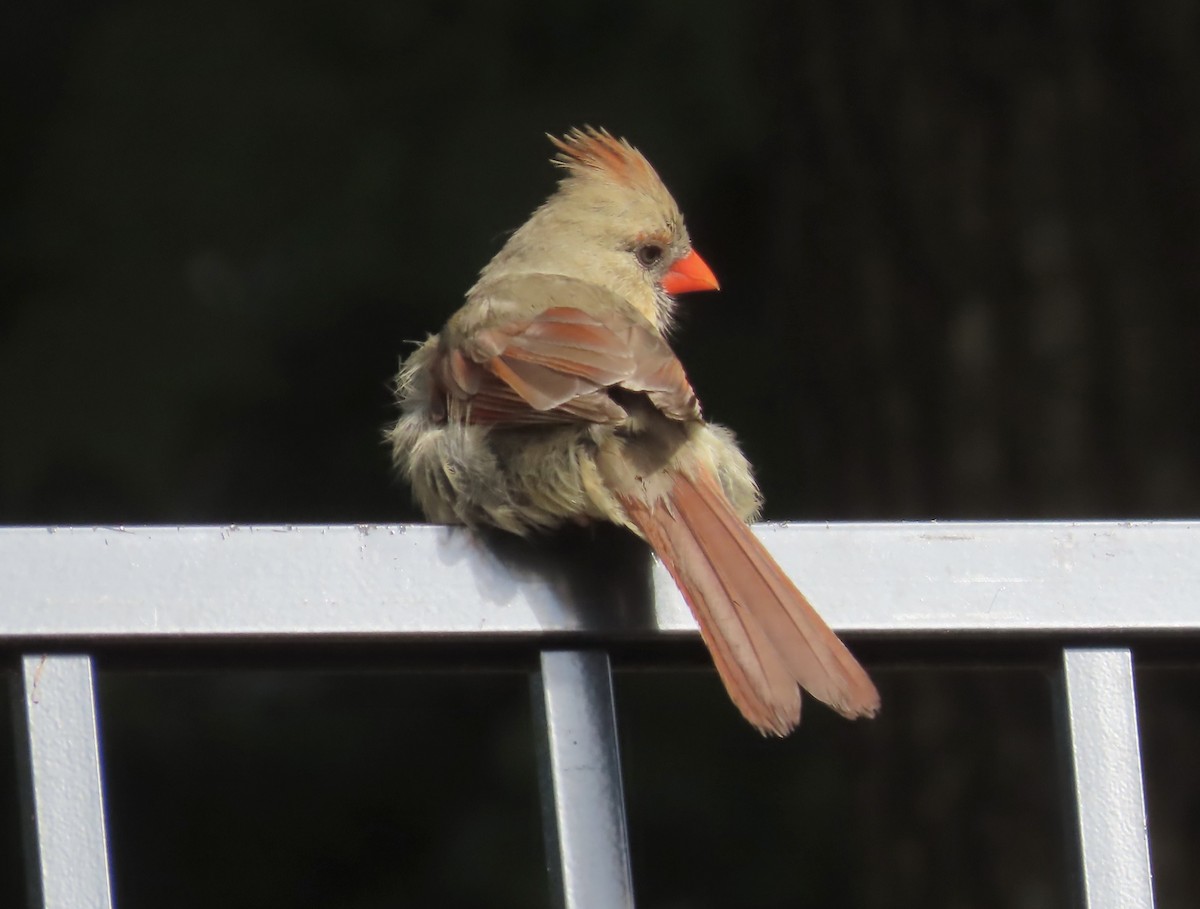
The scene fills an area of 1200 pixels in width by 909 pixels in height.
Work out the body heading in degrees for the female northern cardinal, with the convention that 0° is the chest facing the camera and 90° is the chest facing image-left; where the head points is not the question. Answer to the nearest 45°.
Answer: approximately 135°
